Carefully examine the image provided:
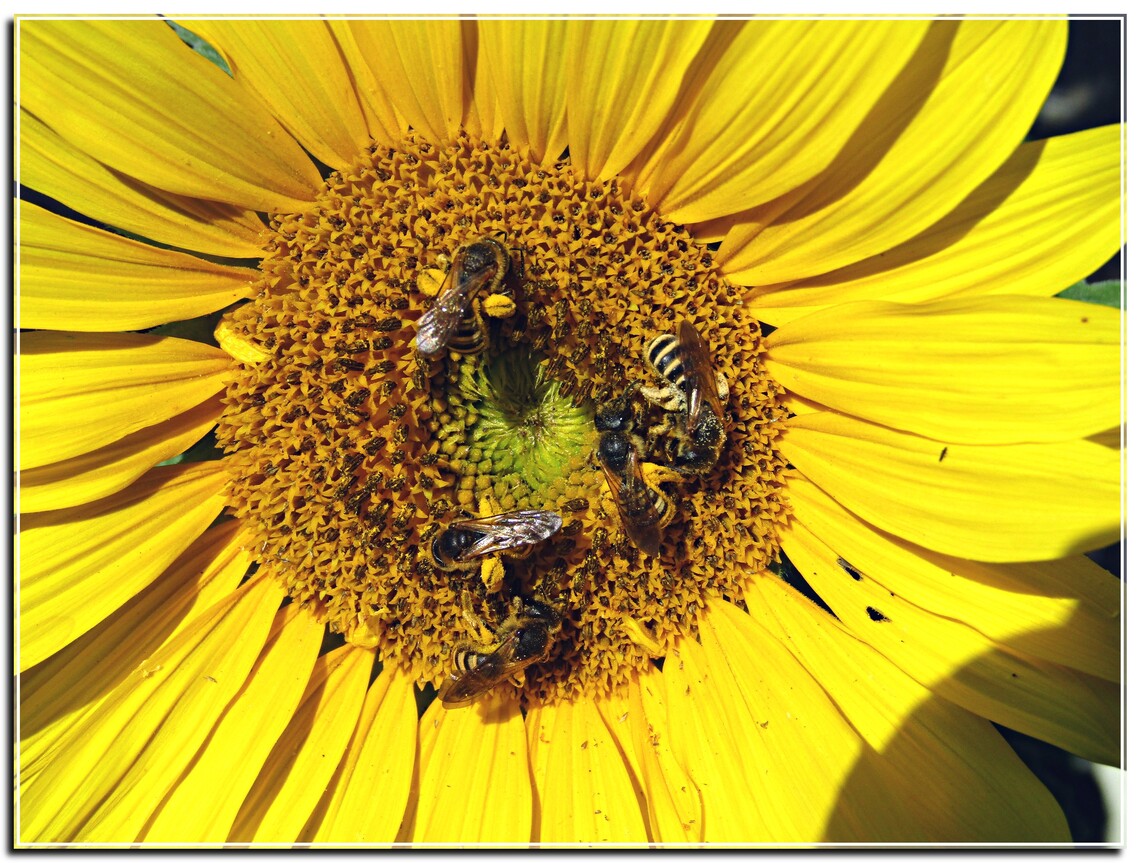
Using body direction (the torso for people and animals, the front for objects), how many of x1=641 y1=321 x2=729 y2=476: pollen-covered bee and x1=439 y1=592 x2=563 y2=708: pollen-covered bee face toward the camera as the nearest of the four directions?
1

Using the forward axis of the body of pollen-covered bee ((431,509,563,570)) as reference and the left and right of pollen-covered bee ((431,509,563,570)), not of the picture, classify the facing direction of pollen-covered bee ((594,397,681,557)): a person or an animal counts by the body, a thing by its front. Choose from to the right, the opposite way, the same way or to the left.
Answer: to the right

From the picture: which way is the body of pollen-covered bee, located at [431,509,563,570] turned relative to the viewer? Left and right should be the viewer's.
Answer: facing to the left of the viewer

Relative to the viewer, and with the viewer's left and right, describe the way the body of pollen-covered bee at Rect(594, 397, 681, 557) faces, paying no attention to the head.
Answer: facing away from the viewer

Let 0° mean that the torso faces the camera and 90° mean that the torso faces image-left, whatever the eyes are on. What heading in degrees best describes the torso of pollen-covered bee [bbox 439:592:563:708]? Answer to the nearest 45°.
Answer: approximately 225°

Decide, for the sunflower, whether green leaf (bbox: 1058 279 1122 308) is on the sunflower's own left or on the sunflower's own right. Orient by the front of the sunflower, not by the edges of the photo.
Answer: on the sunflower's own left

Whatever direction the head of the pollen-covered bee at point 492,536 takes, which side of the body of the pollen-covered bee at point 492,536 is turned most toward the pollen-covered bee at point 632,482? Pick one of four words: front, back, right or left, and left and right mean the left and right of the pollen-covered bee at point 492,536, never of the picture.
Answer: back

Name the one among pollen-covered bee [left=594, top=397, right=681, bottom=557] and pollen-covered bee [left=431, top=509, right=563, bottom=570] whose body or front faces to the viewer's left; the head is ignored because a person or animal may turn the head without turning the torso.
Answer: pollen-covered bee [left=431, top=509, right=563, bottom=570]

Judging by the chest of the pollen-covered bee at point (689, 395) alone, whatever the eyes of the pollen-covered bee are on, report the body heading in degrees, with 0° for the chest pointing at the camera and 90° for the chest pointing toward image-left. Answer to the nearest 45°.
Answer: approximately 0°

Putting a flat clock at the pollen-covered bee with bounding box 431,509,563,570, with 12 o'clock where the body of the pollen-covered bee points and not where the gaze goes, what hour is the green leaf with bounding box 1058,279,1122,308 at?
The green leaf is roughly at 6 o'clock from the pollen-covered bee.
